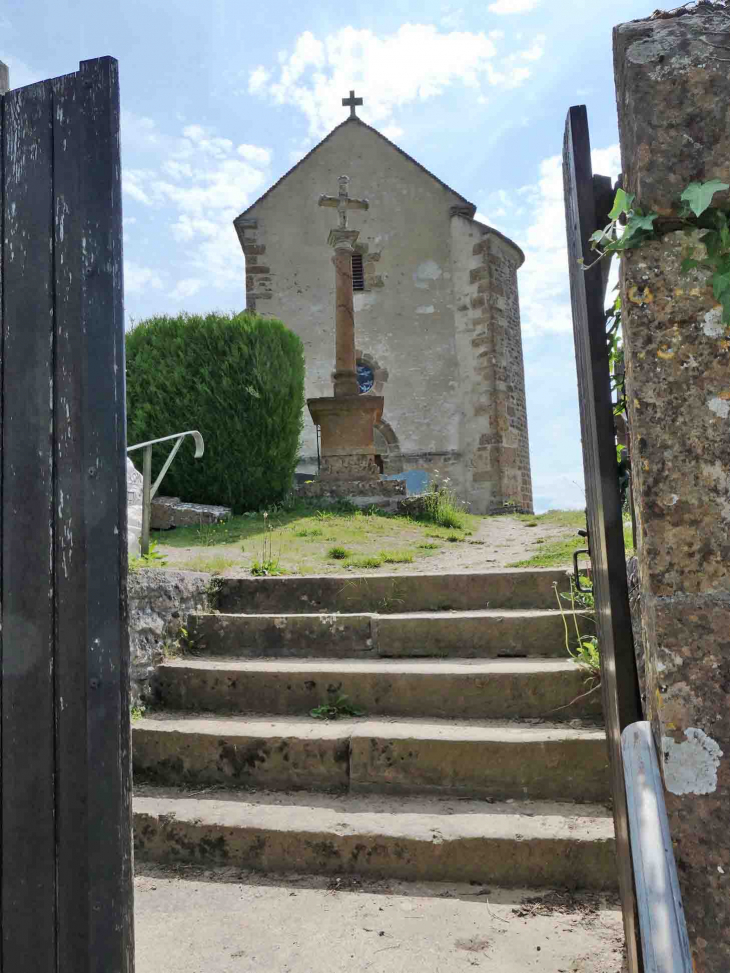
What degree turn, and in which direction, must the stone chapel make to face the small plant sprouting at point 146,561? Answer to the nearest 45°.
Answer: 0° — it already faces it

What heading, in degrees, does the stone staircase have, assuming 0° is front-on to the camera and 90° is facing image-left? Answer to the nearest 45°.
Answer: approximately 0°

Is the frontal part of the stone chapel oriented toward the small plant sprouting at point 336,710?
yes

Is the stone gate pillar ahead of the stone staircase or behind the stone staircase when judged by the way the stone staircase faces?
ahead

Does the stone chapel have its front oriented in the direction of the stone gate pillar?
yes

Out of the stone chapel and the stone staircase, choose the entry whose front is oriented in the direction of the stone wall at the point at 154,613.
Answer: the stone chapel

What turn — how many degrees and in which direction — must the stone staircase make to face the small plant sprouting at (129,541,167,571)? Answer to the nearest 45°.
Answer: approximately 135° to its right

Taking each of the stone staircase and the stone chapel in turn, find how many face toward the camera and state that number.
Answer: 2

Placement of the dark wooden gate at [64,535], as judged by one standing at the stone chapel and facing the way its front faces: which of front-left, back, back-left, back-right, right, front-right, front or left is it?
front

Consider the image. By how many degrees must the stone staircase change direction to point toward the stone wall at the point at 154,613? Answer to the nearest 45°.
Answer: approximately 135° to its right

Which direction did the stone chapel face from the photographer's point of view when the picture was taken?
facing the viewer
